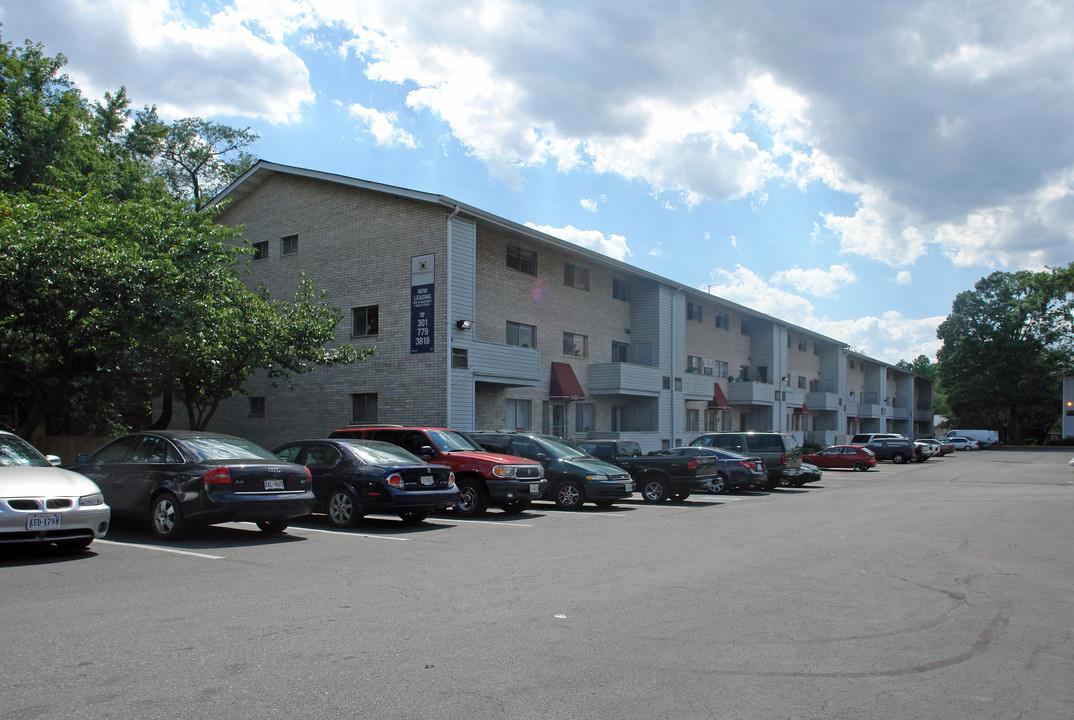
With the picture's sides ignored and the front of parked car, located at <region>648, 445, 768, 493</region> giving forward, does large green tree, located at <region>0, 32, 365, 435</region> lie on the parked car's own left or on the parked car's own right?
on the parked car's own left

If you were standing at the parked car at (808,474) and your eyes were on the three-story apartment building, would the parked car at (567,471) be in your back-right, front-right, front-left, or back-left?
front-left

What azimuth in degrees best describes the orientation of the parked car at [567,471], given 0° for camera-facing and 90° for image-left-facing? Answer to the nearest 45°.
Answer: approximately 315°

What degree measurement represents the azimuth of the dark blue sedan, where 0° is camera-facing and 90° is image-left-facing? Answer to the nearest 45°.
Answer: approximately 135°

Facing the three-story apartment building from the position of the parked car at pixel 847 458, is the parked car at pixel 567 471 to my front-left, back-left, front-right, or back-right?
front-left

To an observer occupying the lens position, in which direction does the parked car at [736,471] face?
facing away from the viewer and to the left of the viewer

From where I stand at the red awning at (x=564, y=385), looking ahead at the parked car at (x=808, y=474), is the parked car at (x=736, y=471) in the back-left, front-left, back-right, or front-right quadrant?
front-right

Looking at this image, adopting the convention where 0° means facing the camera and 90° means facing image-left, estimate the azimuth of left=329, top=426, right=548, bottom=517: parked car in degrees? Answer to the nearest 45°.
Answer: approximately 315°

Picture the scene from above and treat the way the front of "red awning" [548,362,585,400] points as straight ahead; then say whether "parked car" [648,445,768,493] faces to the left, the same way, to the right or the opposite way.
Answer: the opposite way

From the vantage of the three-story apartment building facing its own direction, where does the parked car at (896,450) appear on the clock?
The parked car is roughly at 9 o'clock from the three-story apartment building.

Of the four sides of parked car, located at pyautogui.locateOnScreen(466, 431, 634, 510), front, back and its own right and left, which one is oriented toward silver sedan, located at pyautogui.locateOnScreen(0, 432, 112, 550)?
right

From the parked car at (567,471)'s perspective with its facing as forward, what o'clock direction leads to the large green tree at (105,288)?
The large green tree is roughly at 5 o'clock from the parked car.

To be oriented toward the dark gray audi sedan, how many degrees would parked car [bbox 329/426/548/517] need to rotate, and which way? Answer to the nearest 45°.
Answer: approximately 90° to its right

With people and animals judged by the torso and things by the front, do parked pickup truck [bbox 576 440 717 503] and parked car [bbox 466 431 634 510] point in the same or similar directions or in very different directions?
very different directions
